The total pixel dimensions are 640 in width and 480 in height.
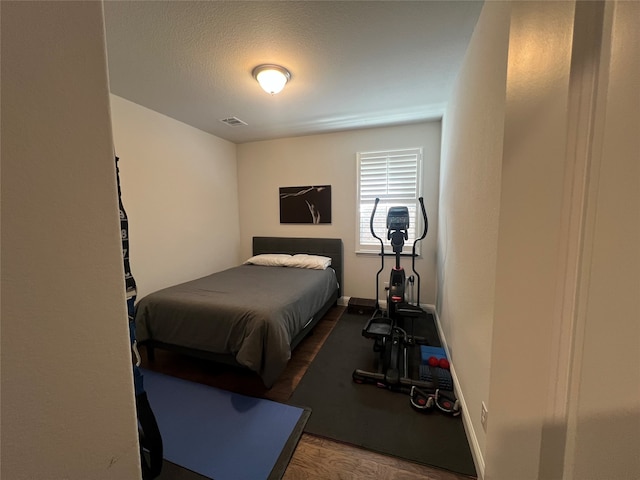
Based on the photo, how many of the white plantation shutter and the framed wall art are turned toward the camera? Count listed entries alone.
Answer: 2

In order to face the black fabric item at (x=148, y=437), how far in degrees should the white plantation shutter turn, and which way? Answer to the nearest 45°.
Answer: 0° — it already faces it

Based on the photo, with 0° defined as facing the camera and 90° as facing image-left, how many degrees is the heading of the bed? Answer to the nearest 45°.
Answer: approximately 45°

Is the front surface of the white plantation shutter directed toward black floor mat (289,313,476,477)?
yes

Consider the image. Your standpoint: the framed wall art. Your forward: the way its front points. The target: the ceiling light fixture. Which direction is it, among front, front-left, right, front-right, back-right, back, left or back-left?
front

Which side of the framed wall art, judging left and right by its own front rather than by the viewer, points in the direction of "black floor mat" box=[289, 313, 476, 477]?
front

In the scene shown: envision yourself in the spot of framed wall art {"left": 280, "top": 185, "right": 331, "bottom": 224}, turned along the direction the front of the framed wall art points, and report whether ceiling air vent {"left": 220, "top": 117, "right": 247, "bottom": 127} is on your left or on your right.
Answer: on your right

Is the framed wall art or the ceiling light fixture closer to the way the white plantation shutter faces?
the ceiling light fixture

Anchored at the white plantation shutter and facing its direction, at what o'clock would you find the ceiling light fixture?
The ceiling light fixture is roughly at 1 o'clock from the white plantation shutter.

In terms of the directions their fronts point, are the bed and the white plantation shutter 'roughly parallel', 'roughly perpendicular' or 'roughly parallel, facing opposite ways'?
roughly parallel

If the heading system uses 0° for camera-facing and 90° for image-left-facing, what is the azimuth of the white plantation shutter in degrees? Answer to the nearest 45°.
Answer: approximately 0°

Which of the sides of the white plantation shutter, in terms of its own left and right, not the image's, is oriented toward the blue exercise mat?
front

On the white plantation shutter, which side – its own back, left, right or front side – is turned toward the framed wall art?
right

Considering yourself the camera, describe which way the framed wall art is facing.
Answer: facing the viewer
